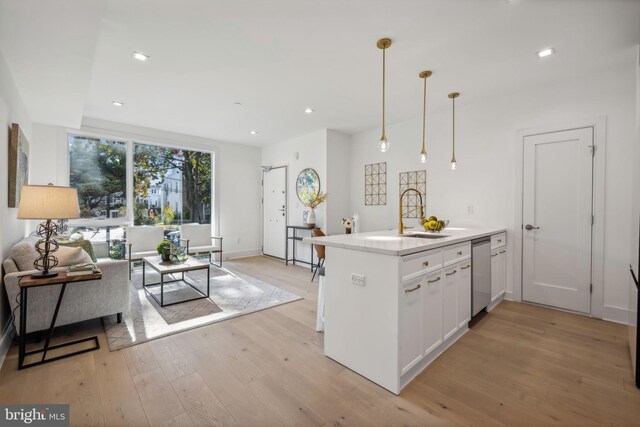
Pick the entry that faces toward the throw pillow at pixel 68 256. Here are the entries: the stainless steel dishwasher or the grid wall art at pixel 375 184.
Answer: the grid wall art

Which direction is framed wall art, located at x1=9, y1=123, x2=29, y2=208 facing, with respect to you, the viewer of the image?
facing to the right of the viewer

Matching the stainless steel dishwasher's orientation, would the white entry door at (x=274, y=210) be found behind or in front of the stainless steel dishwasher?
behind

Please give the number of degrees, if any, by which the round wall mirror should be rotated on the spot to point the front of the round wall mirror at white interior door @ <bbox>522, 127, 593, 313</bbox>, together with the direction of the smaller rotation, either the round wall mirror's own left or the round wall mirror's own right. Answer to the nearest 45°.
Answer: approximately 90° to the round wall mirror's own left

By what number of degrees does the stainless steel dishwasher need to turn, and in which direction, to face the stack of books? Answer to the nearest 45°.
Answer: approximately 135° to its right

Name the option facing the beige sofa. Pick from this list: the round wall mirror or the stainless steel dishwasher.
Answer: the round wall mirror

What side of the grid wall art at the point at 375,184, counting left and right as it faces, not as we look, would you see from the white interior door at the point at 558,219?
left

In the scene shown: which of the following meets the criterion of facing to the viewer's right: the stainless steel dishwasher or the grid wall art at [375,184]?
the stainless steel dishwasher

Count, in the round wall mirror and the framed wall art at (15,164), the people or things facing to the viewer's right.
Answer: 1
